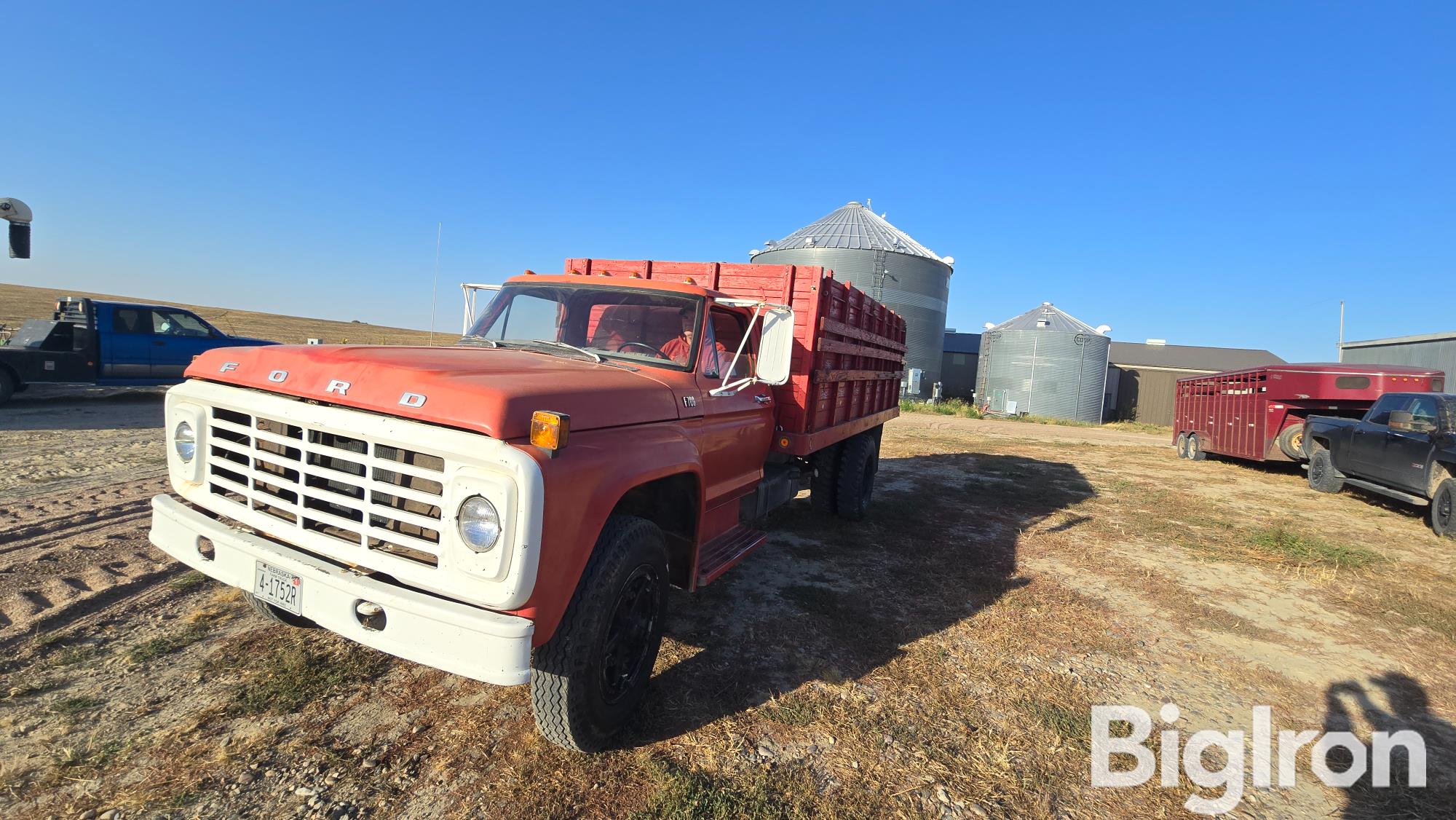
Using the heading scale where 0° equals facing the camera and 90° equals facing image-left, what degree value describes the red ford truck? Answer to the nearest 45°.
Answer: approximately 45°

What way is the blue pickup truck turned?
to the viewer's right

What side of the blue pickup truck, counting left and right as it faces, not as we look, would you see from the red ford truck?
right

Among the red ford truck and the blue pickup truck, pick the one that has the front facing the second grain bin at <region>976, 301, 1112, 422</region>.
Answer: the blue pickup truck

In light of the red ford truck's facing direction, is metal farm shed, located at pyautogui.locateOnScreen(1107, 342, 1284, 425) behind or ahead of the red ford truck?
behind

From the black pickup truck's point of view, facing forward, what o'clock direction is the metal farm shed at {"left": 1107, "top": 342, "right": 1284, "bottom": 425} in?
The metal farm shed is roughly at 7 o'clock from the black pickup truck.

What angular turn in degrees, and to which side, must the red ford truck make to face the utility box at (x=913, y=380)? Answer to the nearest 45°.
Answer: approximately 180°

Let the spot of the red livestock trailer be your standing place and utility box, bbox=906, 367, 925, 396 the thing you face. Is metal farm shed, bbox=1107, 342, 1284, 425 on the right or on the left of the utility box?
right

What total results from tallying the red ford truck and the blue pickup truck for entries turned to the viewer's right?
1

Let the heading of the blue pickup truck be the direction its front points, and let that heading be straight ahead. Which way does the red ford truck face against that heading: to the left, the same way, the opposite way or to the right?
the opposite way
